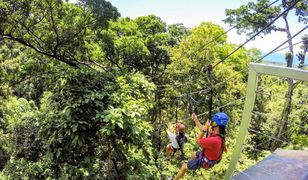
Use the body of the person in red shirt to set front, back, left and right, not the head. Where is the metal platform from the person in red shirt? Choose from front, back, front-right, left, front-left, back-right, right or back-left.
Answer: back-left

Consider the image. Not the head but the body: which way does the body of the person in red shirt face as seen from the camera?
to the viewer's left
